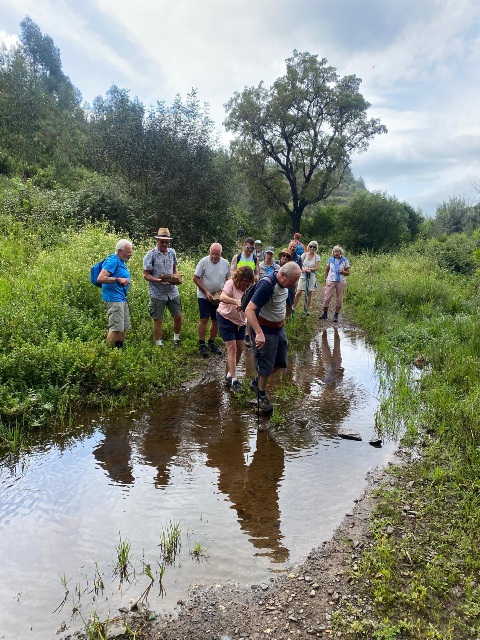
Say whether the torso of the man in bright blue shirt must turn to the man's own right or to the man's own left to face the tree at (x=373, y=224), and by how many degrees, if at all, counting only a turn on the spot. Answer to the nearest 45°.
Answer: approximately 45° to the man's own left

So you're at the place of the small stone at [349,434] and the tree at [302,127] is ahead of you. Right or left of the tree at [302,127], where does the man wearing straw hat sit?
left

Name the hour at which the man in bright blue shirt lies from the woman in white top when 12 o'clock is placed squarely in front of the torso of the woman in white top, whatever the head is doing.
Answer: The man in bright blue shirt is roughly at 1 o'clock from the woman in white top.

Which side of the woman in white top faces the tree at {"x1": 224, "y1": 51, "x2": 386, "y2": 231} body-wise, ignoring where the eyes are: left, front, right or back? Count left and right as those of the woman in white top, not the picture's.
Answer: back

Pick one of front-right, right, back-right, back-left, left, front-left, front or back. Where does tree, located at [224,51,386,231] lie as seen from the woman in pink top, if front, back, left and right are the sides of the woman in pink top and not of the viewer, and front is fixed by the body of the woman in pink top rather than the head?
back-left

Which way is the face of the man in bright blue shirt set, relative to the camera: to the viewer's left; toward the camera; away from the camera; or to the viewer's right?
to the viewer's right

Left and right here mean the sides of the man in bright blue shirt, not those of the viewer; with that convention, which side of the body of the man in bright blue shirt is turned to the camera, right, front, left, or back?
right

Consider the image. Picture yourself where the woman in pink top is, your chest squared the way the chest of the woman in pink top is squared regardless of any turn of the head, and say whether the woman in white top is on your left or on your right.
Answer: on your left

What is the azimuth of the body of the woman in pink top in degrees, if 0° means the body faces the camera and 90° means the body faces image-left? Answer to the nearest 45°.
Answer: approximately 315°

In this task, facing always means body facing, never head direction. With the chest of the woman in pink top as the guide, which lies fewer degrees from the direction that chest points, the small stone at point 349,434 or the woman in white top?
the small stone
